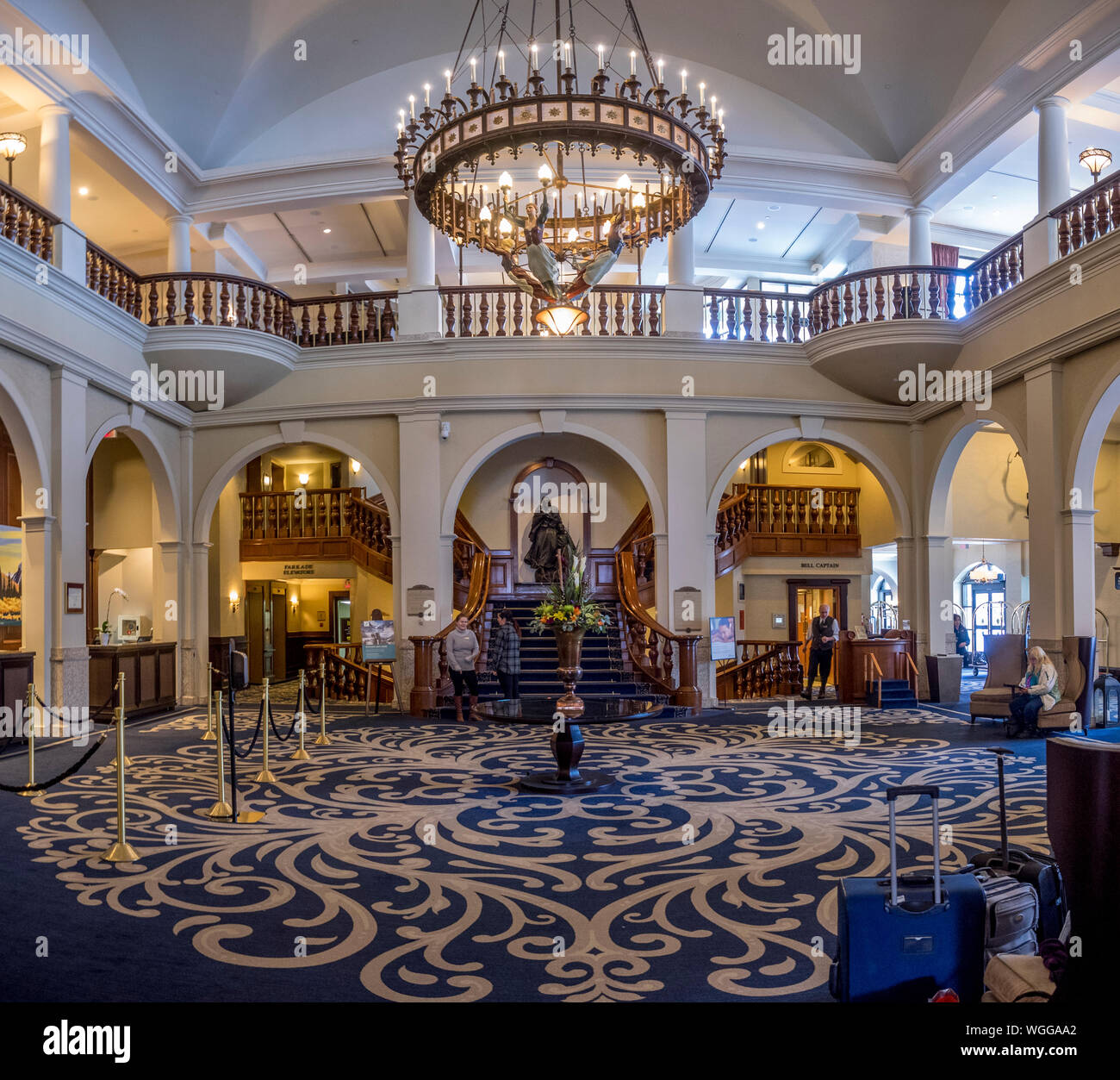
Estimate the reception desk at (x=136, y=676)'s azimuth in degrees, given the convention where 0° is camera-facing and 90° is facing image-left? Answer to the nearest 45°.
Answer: approximately 315°

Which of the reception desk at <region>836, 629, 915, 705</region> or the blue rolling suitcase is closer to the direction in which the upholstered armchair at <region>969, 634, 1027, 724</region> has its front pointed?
the blue rolling suitcase

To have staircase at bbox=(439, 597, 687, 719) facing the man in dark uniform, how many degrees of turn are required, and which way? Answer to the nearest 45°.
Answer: approximately 90° to its left
